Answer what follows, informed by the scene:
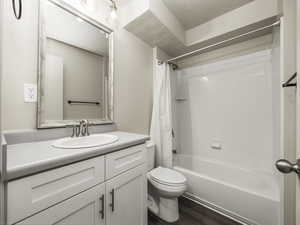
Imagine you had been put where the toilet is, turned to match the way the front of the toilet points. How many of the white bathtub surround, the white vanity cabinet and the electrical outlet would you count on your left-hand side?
1

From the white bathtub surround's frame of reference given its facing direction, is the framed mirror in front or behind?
in front

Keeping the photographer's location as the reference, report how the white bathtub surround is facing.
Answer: facing the viewer and to the left of the viewer

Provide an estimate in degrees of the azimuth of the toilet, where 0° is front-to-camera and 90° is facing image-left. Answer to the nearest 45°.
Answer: approximately 315°

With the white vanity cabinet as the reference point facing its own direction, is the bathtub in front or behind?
in front

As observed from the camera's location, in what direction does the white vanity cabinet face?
facing the viewer and to the right of the viewer

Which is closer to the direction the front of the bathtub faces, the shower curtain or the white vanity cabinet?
the white vanity cabinet

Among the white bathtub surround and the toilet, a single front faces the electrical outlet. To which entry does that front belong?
the white bathtub surround

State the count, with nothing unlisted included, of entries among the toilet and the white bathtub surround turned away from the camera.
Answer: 0

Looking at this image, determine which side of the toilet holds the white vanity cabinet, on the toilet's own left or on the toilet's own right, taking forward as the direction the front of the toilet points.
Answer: on the toilet's own right
